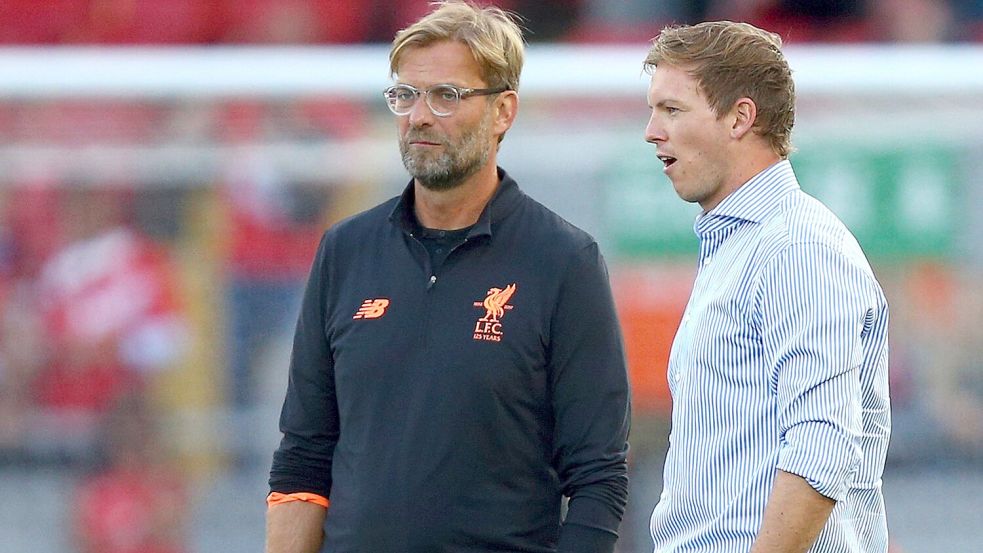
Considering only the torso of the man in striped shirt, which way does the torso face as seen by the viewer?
to the viewer's left

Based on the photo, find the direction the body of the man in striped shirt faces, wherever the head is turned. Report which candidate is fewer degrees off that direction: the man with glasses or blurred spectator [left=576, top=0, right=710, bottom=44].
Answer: the man with glasses

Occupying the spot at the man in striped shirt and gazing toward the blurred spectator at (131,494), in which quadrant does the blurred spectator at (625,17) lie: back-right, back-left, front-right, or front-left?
front-right

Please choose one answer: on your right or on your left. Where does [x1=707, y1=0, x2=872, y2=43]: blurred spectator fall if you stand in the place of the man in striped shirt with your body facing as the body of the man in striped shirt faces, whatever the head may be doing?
on your right

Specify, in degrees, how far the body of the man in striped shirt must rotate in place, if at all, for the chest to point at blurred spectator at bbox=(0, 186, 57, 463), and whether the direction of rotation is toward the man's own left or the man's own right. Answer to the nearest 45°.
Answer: approximately 45° to the man's own right

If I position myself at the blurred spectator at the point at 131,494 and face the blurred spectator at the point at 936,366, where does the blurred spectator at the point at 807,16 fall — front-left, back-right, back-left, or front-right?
front-left

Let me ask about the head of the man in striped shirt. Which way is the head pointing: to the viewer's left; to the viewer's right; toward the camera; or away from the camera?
to the viewer's left

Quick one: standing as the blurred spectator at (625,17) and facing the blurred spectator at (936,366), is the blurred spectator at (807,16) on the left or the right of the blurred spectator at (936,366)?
left

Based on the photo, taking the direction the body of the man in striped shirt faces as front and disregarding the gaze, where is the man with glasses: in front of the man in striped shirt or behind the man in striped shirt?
in front

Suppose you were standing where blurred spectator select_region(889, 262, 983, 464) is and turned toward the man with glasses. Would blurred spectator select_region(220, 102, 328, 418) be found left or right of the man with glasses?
right

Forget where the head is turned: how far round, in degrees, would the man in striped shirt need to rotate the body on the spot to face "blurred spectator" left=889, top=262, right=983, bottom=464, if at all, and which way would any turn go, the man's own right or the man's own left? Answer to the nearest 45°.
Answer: approximately 90° to the man's own right

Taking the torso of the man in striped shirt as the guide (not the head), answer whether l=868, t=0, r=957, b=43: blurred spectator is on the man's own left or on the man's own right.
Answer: on the man's own right

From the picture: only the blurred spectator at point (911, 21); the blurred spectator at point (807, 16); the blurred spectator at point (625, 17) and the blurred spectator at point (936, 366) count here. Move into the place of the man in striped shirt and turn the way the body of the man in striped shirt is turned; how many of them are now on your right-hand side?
4

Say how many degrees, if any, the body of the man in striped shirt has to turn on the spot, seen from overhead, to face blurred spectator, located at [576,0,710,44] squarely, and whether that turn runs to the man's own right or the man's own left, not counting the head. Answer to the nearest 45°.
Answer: approximately 90° to the man's own right

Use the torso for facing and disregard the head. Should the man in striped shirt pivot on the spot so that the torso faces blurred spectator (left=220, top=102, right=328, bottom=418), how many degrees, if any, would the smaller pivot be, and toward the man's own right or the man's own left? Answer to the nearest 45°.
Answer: approximately 45° to the man's own right
